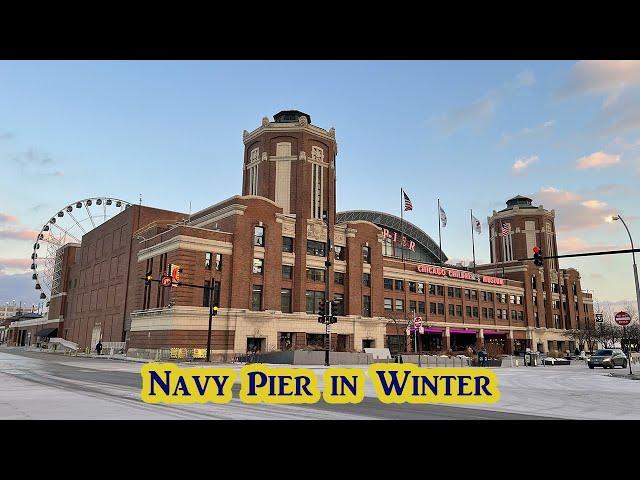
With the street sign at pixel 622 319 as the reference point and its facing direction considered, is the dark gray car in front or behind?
behind

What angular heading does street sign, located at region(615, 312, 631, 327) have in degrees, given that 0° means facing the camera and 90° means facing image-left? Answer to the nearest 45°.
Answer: approximately 0°
